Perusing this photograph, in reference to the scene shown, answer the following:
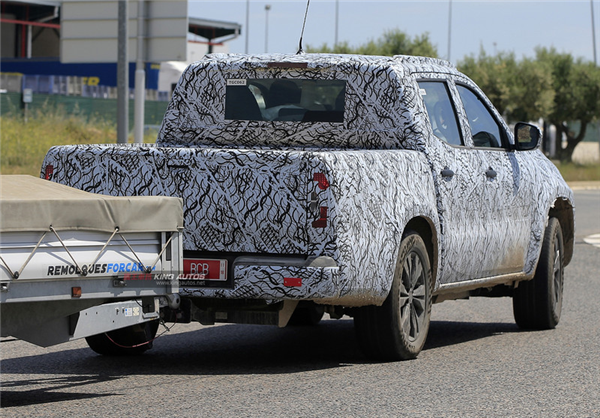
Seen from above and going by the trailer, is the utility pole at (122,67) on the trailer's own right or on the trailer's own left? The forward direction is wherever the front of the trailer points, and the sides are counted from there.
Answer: on the trailer's own left

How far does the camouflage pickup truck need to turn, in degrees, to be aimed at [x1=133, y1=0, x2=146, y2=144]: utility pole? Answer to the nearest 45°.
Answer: approximately 45° to its left

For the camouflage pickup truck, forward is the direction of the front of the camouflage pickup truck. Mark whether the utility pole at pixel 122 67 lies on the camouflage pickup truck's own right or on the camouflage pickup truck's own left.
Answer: on the camouflage pickup truck's own left

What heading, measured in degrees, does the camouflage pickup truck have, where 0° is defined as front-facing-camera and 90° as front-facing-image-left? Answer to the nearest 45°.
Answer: approximately 225°

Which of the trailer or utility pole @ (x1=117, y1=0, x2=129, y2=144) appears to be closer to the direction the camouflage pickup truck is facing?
the utility pole

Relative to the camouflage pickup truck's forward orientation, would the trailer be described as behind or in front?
behind
